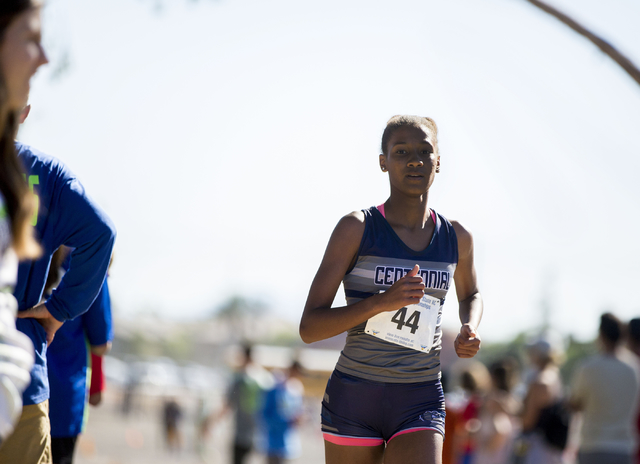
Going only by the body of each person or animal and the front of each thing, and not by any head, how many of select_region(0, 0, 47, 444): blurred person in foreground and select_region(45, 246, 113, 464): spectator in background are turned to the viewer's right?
2

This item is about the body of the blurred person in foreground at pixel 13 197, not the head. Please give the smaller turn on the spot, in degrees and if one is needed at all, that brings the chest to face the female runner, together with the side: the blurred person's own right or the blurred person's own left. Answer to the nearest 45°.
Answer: approximately 45° to the blurred person's own left

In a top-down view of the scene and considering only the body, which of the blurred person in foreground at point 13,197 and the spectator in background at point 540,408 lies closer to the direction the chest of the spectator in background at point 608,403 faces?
the spectator in background

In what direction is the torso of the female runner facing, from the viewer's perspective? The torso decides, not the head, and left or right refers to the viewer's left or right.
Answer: facing the viewer

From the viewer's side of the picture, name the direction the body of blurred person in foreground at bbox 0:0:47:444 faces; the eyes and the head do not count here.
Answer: to the viewer's right

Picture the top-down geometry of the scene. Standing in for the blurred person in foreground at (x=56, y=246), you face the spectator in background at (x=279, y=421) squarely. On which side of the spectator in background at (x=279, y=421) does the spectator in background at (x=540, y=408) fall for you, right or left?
right

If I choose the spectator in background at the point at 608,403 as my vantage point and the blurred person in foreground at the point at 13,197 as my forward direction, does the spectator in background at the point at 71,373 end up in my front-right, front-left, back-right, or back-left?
front-right

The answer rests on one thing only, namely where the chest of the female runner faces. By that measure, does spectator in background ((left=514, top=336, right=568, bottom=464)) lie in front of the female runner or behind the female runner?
behind

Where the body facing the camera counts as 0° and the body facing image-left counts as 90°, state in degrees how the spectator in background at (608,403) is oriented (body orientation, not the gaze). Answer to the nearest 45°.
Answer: approximately 180°

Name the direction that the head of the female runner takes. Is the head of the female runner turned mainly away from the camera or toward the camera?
toward the camera

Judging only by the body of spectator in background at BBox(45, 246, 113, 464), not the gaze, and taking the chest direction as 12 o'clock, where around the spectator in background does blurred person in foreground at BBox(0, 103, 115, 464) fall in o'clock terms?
The blurred person in foreground is roughly at 3 o'clock from the spectator in background.
